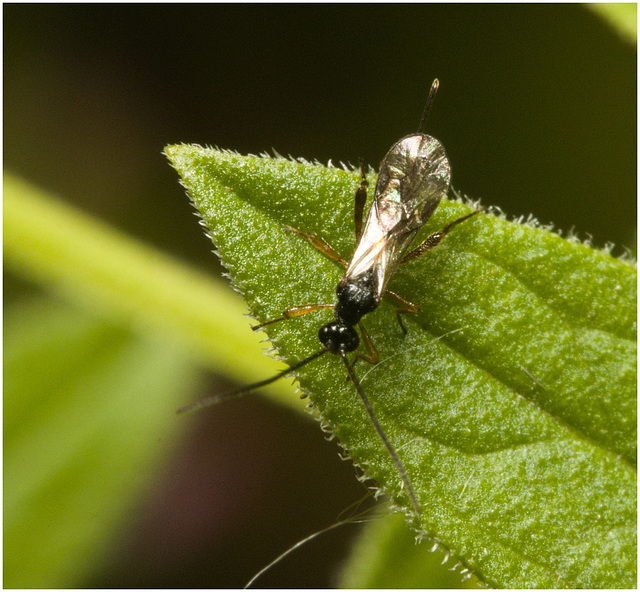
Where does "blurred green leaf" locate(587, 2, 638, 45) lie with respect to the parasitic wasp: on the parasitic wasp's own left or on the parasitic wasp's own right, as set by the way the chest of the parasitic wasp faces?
on the parasitic wasp's own left

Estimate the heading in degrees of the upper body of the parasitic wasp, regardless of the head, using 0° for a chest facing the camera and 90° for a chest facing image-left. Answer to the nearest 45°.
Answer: approximately 0°
